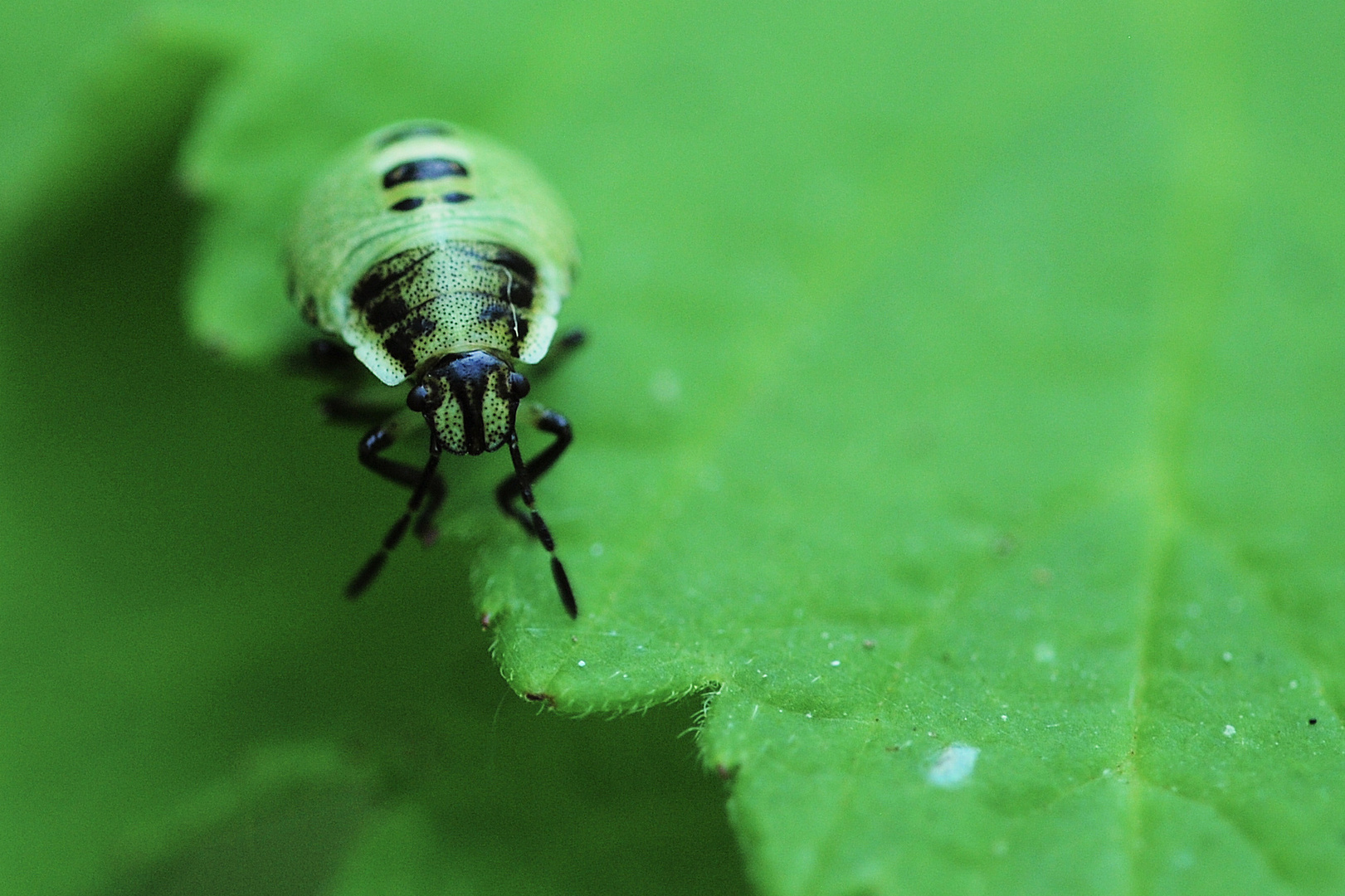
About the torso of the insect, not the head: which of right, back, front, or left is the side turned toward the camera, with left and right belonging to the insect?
front
